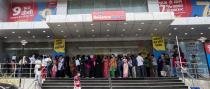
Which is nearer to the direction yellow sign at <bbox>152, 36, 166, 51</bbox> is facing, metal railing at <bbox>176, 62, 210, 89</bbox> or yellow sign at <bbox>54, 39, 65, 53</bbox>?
the metal railing

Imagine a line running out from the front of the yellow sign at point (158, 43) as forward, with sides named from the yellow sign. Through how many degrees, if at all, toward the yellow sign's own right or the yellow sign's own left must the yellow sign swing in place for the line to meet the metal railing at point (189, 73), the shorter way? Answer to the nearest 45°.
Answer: approximately 45° to the yellow sign's own left

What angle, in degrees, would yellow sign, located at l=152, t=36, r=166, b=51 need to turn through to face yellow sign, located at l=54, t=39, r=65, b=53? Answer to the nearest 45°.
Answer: approximately 90° to its right

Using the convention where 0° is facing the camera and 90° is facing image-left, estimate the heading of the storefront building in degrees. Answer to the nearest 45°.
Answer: approximately 0°

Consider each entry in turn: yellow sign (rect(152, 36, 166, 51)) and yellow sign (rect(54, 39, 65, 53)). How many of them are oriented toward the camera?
2

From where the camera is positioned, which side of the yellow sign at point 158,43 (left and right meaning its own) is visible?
front

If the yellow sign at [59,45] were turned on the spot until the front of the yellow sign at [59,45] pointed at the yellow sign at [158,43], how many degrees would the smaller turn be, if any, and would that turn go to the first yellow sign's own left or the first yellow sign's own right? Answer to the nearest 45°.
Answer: approximately 90° to the first yellow sign's own left

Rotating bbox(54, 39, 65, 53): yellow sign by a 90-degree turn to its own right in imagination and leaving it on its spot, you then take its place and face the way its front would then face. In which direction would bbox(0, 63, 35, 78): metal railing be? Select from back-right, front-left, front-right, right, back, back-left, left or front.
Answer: front-left

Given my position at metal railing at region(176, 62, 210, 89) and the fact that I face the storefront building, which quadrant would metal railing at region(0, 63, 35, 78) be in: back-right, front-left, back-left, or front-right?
front-left

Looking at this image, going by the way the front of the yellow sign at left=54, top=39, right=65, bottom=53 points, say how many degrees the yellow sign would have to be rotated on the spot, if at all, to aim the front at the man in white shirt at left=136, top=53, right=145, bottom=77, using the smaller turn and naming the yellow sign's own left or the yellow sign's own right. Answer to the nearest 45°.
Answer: approximately 45° to the yellow sign's own left

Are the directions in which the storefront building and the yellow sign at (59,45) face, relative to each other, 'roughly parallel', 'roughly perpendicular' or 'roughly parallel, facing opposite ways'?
roughly parallel
